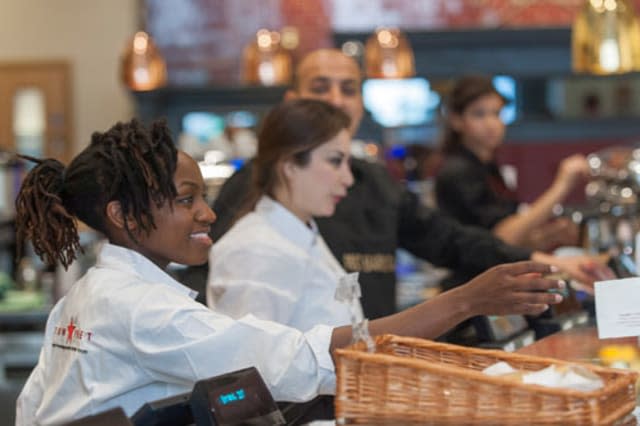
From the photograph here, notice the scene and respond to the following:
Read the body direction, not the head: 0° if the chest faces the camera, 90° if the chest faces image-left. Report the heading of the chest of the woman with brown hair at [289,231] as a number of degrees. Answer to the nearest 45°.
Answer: approximately 270°

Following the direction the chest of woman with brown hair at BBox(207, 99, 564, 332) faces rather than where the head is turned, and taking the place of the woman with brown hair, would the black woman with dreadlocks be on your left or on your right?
on your right

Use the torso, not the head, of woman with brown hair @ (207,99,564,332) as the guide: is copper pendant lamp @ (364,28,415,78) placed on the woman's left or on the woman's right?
on the woman's left

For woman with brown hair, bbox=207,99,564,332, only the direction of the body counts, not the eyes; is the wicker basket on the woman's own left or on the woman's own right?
on the woman's own right

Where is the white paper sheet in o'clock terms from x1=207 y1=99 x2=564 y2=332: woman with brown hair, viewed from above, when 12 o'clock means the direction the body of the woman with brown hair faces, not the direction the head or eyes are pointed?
The white paper sheet is roughly at 12 o'clock from the woman with brown hair.

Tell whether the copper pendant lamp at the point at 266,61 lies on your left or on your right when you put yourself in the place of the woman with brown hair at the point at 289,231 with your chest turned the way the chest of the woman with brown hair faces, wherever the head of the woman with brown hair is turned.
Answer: on your left

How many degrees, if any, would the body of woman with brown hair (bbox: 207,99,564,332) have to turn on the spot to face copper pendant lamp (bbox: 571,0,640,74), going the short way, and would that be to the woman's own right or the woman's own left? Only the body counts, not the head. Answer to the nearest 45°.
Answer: approximately 45° to the woman's own left

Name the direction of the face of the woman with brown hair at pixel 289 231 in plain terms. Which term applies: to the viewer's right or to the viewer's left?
to the viewer's right

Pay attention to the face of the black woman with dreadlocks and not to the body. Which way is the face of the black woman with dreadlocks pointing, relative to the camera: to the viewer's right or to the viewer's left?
to the viewer's right

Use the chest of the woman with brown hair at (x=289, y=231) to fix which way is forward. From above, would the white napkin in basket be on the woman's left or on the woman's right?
on the woman's right

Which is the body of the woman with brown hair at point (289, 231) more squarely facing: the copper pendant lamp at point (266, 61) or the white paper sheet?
the white paper sheet
